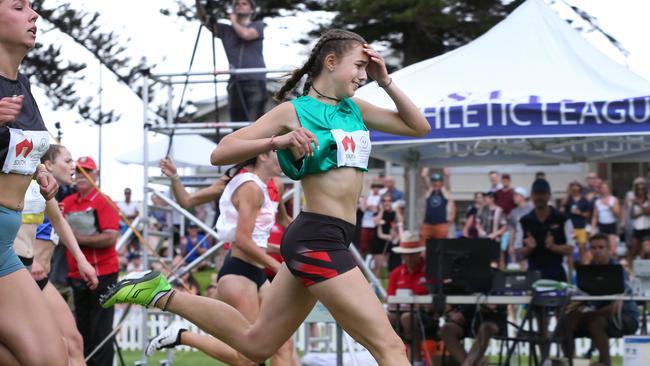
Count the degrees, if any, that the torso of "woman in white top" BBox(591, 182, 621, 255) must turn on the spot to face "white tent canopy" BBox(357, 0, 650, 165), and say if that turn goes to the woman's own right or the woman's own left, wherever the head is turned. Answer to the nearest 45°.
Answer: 0° — they already face it

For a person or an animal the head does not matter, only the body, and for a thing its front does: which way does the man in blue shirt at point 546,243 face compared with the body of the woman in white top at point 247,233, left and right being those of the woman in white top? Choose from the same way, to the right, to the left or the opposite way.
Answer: to the right

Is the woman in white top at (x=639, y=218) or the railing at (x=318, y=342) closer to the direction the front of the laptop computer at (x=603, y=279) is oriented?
the woman in white top

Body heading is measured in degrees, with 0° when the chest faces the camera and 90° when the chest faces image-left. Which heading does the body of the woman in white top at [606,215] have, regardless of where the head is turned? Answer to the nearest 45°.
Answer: approximately 0°

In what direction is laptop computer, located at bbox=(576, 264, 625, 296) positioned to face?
away from the camera

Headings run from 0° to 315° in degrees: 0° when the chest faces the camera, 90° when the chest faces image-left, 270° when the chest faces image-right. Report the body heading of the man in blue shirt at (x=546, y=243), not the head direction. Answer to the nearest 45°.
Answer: approximately 0°

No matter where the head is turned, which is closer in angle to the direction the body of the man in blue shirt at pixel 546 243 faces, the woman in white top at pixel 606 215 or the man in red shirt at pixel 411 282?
the man in red shirt

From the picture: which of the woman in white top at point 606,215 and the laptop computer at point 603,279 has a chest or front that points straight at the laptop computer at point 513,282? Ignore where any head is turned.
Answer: the woman in white top

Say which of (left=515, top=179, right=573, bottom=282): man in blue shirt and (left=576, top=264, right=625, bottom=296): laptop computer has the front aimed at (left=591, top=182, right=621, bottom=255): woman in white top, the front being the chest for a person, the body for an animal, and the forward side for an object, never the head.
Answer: the laptop computer

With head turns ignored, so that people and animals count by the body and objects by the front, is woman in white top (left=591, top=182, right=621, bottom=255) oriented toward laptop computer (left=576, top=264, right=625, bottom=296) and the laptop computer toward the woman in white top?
yes
